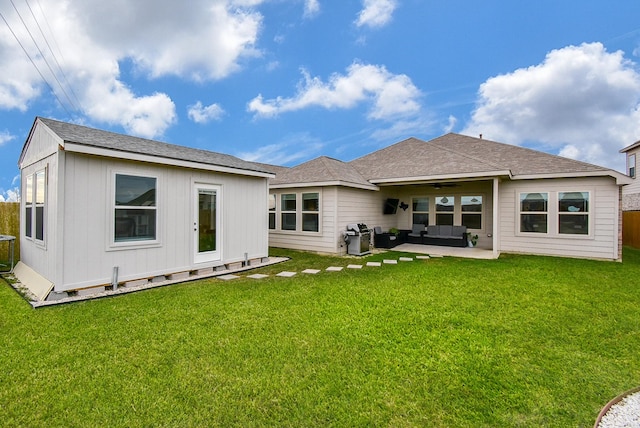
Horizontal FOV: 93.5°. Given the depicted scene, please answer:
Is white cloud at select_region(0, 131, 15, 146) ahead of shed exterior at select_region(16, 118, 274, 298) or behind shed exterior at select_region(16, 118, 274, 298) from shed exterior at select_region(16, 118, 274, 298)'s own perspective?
behind

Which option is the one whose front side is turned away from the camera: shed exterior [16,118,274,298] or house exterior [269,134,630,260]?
house exterior [269,134,630,260]

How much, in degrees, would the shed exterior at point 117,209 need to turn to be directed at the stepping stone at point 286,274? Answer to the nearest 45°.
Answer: approximately 45° to its left

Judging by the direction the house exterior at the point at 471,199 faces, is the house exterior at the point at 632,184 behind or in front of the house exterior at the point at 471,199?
in front

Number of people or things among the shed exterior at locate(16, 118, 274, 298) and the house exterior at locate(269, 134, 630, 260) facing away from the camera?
1

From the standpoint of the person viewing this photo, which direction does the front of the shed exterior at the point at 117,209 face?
facing the viewer and to the right of the viewer

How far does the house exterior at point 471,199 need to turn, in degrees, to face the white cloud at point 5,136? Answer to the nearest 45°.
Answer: approximately 90° to its left

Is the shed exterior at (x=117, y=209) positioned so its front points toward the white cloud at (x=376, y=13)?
no

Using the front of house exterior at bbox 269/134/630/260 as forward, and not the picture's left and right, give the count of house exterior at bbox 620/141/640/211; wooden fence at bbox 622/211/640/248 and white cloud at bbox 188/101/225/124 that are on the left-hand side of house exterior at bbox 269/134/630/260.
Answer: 1

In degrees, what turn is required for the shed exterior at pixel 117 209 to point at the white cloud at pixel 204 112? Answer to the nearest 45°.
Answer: approximately 135° to its left

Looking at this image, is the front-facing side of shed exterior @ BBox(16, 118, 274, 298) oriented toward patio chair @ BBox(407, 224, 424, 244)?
no

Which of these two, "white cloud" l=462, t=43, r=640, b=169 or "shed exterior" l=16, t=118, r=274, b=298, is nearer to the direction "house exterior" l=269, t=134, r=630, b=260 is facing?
the white cloud

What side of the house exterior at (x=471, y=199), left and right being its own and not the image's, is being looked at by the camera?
back
